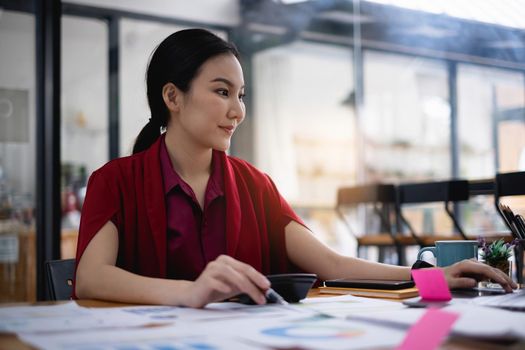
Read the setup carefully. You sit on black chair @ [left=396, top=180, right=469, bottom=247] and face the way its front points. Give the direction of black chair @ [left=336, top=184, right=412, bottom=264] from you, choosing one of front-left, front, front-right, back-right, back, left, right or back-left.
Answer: left

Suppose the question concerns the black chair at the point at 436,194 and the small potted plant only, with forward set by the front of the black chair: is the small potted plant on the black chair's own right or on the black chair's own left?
on the black chair's own right

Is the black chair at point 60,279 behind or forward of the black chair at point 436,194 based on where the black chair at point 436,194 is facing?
behind

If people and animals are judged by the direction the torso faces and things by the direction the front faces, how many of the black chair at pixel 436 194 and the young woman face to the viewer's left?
0

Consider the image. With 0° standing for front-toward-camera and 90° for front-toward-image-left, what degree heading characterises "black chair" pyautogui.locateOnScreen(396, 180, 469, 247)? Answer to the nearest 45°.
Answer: approximately 225°

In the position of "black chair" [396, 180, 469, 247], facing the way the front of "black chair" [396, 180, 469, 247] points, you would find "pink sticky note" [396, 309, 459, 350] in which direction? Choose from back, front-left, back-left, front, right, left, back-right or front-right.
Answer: back-right

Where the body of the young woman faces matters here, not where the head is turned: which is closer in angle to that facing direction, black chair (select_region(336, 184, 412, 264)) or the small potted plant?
the small potted plant

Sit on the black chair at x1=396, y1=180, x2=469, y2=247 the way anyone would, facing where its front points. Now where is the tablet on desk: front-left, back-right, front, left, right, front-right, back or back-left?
back-right

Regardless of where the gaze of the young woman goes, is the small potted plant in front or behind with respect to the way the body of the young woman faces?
in front

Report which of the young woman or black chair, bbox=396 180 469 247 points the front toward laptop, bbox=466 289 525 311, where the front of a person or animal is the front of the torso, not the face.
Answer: the young woman

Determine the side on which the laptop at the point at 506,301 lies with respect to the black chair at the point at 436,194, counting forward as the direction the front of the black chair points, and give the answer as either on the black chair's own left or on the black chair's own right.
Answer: on the black chair's own right

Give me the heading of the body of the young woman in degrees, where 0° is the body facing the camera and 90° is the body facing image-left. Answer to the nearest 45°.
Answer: approximately 315°
